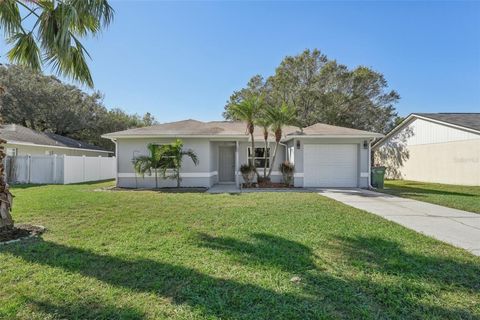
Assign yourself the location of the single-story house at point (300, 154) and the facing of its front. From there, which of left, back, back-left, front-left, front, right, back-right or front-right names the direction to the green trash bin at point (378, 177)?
left

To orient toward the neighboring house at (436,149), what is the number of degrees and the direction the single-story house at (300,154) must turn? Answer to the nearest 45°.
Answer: approximately 135° to its left

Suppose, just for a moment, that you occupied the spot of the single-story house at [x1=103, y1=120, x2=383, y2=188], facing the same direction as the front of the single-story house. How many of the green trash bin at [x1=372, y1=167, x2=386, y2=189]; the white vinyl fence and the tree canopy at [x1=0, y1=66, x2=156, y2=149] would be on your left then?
1

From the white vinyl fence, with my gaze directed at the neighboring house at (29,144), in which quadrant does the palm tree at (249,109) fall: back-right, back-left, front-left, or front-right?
back-right

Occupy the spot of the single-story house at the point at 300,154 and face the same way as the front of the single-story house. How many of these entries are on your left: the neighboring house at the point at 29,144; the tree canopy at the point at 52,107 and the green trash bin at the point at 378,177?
1

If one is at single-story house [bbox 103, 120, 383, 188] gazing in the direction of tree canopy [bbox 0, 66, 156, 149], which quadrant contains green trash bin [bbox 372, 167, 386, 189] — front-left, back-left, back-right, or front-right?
back-right

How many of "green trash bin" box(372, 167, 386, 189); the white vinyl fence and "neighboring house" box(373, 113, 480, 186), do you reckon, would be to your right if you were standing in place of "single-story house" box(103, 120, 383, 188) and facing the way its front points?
1

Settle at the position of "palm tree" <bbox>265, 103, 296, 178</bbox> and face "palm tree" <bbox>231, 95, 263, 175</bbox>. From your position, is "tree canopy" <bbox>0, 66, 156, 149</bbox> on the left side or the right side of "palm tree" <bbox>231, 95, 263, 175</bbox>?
right

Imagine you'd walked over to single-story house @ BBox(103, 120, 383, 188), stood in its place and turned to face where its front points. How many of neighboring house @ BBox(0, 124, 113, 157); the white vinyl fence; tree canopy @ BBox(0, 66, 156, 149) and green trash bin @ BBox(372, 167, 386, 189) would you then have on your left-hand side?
1

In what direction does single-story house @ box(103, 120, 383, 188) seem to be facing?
toward the camera

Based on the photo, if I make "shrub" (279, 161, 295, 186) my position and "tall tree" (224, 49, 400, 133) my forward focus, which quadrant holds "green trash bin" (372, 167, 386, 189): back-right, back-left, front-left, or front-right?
front-right

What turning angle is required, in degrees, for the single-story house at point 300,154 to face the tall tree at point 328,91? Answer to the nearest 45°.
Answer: approximately 180°

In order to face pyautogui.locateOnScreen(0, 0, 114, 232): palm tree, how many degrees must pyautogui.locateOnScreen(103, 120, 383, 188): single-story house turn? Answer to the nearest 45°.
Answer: approximately 45° to its right

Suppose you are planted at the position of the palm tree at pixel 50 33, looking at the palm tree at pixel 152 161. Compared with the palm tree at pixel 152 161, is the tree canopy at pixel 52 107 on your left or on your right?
left

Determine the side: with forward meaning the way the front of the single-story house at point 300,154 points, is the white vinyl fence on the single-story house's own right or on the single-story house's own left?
on the single-story house's own right
